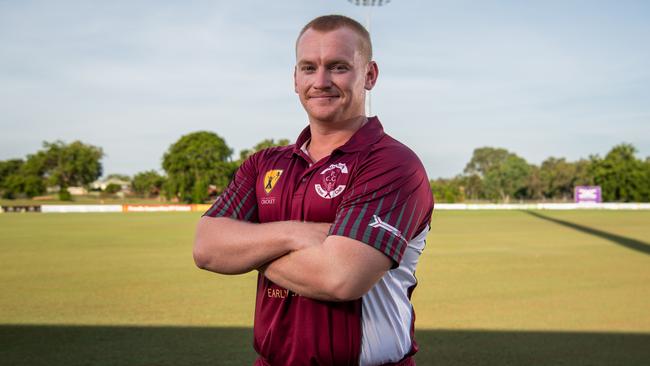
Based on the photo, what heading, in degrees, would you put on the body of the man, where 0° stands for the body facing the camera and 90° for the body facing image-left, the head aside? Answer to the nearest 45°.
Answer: approximately 45°
